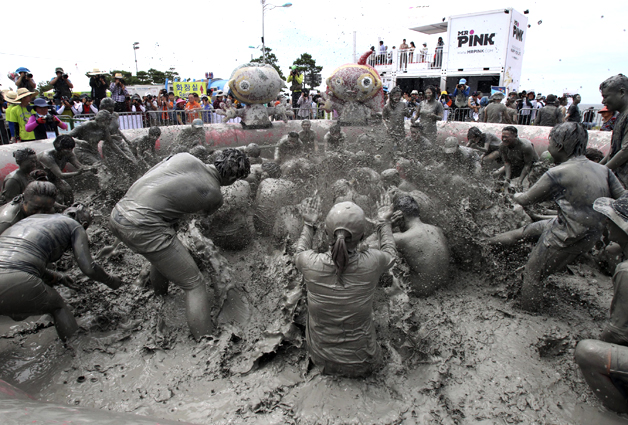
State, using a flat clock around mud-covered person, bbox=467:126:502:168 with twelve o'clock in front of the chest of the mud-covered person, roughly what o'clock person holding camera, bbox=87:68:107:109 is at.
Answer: The person holding camera is roughly at 12 o'clock from the mud-covered person.

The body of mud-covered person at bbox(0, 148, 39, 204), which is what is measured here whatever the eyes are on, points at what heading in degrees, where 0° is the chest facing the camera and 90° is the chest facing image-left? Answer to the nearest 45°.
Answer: approximately 270°

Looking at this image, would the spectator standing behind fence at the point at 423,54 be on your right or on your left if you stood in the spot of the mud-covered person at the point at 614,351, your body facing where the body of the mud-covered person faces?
on your right

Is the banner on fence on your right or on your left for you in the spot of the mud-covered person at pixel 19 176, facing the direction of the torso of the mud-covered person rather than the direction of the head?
on your left

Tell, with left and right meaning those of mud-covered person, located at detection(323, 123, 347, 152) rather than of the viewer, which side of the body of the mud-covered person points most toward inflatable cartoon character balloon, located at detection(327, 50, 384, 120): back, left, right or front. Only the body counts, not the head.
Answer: back

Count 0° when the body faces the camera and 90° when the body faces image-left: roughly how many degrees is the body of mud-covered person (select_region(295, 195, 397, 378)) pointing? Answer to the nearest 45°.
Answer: approximately 180°

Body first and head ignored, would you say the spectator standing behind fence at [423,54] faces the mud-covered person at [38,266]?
yes

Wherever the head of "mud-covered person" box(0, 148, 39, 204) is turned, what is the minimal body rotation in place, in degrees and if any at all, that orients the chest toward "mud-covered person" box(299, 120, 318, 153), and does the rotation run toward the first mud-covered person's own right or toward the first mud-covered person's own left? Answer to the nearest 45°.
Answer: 0° — they already face them

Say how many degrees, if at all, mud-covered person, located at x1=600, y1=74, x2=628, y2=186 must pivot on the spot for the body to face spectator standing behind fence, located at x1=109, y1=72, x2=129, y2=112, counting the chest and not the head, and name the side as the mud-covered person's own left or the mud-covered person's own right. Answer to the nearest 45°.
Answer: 0° — they already face them

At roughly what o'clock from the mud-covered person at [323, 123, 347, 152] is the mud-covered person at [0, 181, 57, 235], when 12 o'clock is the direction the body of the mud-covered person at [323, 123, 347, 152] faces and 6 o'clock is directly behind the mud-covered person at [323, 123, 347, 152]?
the mud-covered person at [0, 181, 57, 235] is roughly at 1 o'clock from the mud-covered person at [323, 123, 347, 152].

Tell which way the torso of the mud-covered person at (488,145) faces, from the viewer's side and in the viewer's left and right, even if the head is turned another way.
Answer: facing to the left of the viewer

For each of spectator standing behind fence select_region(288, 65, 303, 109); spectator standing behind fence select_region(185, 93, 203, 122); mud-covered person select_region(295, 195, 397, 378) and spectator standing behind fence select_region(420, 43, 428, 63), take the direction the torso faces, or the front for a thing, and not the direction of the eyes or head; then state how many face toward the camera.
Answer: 3

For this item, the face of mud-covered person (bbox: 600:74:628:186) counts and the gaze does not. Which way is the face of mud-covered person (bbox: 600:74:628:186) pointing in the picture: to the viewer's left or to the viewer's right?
to the viewer's left
